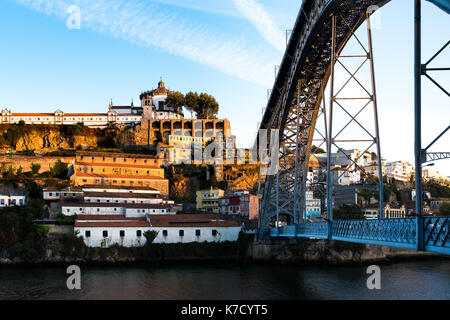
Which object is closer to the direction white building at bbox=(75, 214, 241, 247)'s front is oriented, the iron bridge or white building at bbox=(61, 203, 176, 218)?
the iron bridge

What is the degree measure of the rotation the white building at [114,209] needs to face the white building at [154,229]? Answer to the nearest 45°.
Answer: approximately 45° to its left

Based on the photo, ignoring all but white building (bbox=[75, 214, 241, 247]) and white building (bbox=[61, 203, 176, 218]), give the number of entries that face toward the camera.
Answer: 2

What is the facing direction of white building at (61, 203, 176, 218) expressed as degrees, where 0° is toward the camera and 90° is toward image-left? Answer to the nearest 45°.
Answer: approximately 0°

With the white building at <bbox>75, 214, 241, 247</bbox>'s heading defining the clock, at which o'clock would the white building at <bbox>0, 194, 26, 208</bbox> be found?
the white building at <bbox>0, 194, 26, 208</bbox> is roughly at 4 o'clock from the white building at <bbox>75, 214, 241, 247</bbox>.

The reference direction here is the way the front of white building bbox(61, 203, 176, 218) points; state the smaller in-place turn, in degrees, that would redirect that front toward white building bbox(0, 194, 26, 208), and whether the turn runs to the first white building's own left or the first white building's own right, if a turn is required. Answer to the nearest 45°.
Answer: approximately 90° to the first white building's own right

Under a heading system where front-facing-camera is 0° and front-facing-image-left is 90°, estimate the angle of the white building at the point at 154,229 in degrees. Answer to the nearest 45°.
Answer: approximately 0°

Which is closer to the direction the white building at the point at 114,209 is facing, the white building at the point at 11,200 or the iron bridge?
the iron bridge
